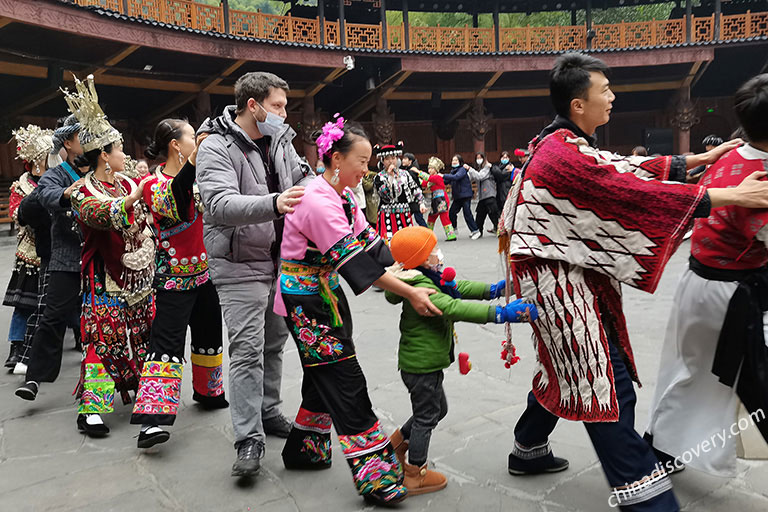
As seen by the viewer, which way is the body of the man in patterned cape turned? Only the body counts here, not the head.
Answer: to the viewer's right

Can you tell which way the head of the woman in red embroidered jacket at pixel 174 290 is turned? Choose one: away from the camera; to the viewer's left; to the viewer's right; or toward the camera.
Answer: to the viewer's right

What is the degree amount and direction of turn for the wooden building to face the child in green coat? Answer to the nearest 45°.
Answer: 0° — it already faces them

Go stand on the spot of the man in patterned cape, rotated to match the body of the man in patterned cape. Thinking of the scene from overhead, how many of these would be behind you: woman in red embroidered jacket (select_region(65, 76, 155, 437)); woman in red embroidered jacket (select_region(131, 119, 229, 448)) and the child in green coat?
3

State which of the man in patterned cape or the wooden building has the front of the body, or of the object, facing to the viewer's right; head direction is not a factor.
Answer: the man in patterned cape

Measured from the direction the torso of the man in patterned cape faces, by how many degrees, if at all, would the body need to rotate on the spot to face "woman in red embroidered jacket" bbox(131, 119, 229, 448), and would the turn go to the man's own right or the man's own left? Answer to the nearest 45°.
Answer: approximately 180°

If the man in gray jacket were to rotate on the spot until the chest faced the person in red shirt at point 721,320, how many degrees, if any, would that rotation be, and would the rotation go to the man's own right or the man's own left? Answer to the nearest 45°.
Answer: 0° — they already face them

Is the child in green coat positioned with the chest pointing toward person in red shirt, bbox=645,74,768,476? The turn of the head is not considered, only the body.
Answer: yes

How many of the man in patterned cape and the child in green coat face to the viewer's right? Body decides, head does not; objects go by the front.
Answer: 2

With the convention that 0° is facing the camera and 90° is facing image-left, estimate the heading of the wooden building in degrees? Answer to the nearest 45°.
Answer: approximately 0°

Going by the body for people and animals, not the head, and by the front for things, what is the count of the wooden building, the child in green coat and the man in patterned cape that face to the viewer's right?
2

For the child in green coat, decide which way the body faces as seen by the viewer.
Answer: to the viewer's right

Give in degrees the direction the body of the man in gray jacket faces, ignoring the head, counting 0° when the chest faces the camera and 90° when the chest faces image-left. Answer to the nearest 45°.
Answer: approximately 315°

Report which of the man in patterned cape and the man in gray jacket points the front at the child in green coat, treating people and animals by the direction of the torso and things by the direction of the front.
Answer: the man in gray jacket

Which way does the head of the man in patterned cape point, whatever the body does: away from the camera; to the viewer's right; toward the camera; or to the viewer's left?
to the viewer's right

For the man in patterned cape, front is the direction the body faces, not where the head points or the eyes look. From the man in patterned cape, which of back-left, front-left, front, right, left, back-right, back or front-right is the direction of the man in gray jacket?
back

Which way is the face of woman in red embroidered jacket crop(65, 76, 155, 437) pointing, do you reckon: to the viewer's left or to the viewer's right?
to the viewer's right
